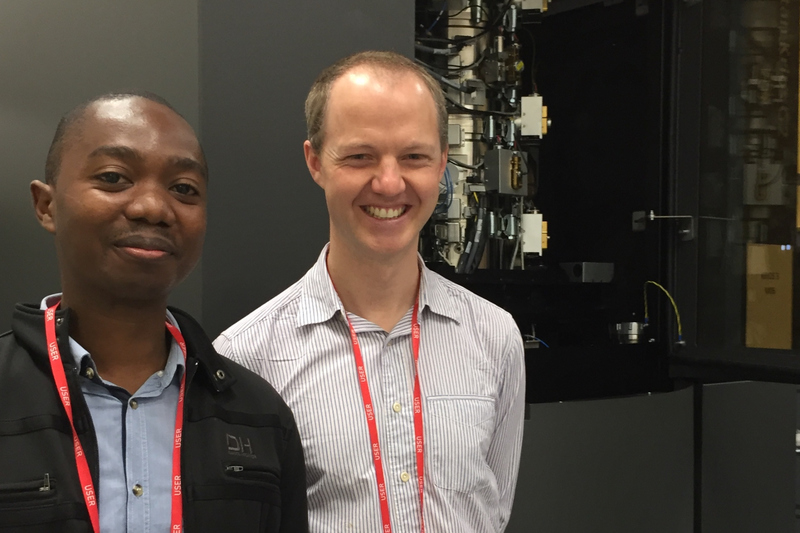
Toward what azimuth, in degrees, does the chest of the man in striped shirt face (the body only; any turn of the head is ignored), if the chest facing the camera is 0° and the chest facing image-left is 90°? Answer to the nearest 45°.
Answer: approximately 0°

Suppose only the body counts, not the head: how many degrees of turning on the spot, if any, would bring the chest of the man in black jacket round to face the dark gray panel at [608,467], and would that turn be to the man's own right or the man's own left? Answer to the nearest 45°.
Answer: approximately 135° to the man's own left

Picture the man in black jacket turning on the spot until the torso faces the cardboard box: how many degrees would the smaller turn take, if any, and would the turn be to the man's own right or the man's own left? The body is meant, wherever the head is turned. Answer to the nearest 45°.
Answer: approximately 135° to the man's own left

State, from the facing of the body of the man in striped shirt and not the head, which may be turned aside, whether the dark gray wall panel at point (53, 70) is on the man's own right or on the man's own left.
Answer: on the man's own right

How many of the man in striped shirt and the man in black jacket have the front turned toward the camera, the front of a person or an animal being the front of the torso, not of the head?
2

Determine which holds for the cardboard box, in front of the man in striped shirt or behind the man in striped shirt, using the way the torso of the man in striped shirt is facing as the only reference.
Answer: behind

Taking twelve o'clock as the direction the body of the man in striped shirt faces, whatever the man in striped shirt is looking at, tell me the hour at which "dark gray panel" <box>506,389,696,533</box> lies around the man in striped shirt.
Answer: The dark gray panel is roughly at 7 o'clock from the man in striped shirt.

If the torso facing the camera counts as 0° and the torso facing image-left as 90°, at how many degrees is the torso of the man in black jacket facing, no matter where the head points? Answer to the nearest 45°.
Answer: approximately 0°
